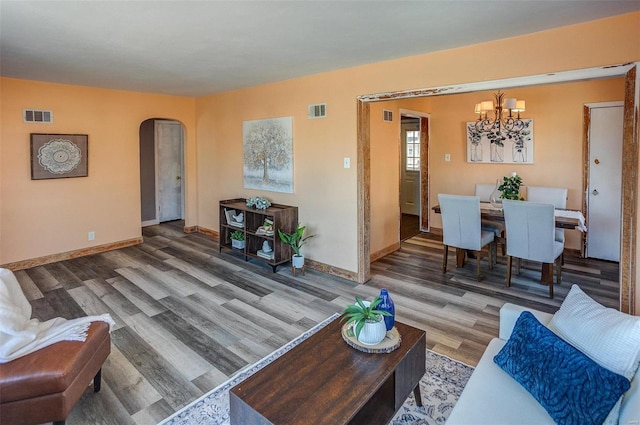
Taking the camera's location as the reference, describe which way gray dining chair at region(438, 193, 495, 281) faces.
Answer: facing away from the viewer and to the right of the viewer

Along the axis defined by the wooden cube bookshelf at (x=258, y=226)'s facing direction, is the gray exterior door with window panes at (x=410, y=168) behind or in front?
behind

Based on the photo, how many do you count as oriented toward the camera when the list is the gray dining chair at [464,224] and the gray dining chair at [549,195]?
1

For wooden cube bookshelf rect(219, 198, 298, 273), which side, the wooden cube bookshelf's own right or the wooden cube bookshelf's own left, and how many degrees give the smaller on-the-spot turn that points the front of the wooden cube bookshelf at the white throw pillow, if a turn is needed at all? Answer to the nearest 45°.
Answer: approximately 45° to the wooden cube bookshelf's own left
